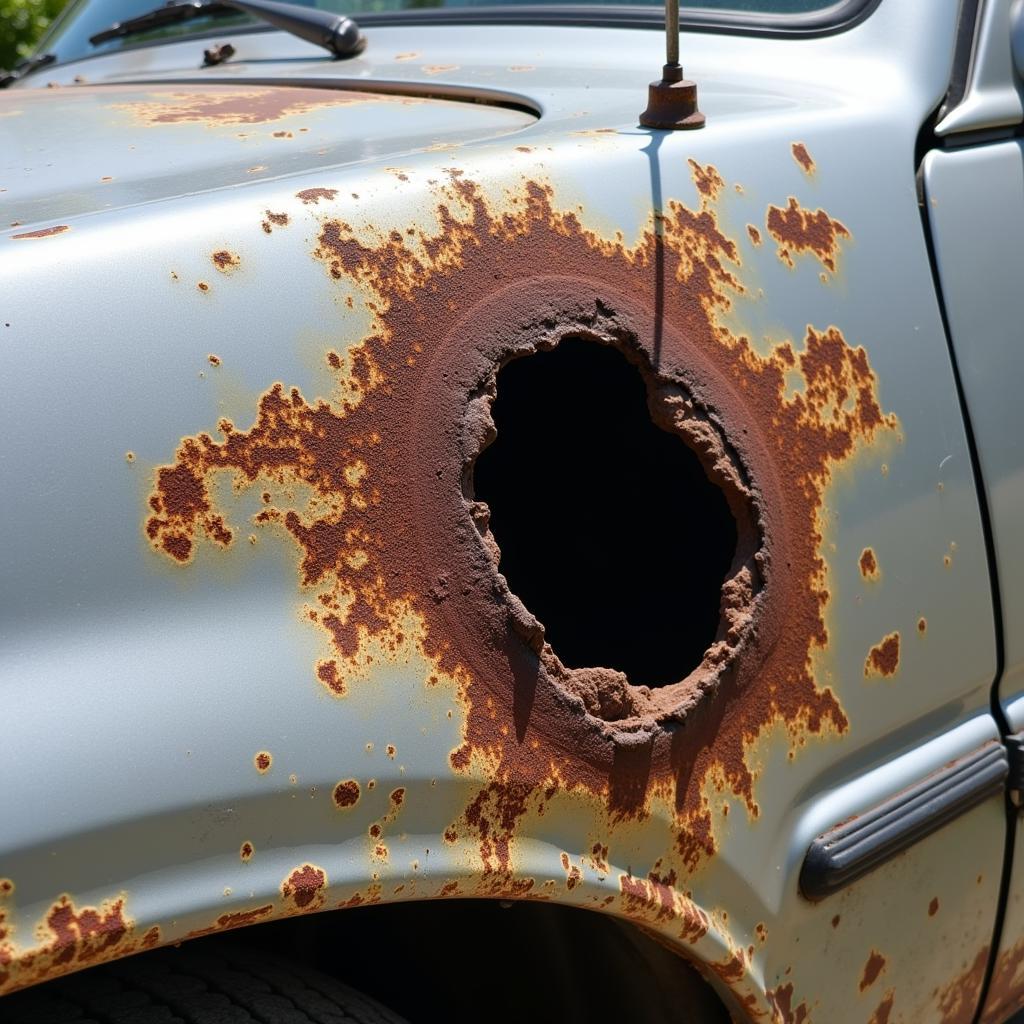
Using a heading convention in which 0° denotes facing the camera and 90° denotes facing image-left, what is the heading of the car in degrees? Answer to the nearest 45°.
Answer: approximately 45°
